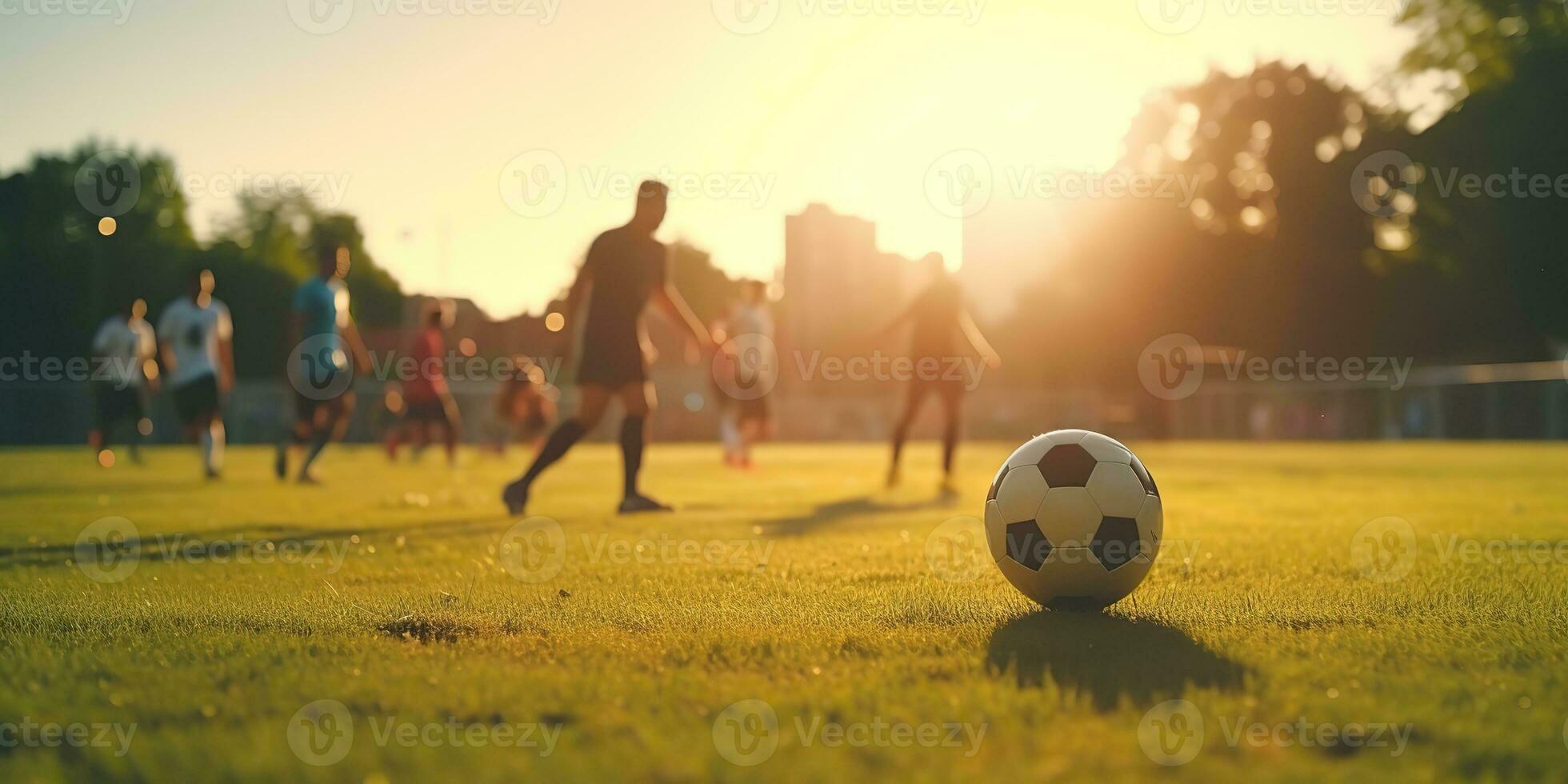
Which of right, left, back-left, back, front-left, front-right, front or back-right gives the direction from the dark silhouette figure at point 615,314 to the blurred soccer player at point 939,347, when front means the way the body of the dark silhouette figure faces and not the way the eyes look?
front-left

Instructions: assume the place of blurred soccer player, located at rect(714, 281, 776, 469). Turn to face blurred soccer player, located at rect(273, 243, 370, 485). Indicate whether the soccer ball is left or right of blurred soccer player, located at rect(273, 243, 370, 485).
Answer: left

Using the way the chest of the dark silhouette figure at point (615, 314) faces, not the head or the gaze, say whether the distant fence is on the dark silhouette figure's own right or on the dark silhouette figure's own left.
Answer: on the dark silhouette figure's own left

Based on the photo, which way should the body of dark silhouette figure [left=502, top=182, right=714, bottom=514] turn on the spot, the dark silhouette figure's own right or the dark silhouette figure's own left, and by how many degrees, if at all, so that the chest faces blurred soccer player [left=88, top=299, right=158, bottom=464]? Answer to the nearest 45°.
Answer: approximately 135° to the dark silhouette figure's own left

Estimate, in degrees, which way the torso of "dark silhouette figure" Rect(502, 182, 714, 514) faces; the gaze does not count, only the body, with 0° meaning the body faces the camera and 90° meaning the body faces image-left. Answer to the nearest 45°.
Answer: approximately 270°
